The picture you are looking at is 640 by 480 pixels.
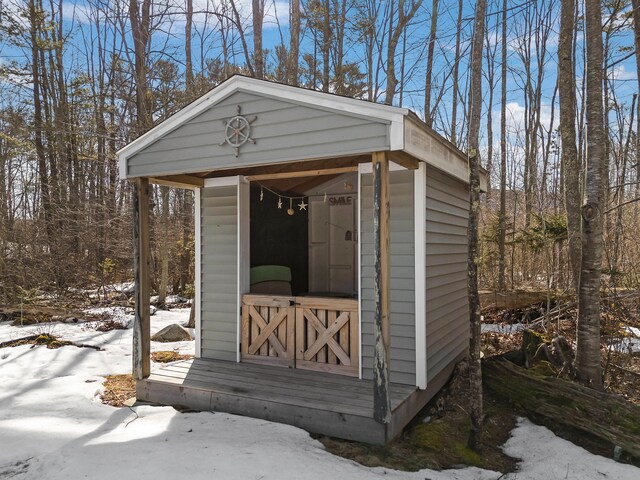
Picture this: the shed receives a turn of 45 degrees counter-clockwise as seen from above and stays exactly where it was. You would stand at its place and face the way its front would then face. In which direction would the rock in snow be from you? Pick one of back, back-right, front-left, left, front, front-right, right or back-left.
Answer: back-right

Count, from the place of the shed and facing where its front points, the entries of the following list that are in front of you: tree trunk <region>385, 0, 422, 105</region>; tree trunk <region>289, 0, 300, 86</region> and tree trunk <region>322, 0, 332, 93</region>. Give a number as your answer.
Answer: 0

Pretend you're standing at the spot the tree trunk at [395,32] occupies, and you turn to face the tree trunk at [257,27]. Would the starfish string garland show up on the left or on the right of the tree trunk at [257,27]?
left

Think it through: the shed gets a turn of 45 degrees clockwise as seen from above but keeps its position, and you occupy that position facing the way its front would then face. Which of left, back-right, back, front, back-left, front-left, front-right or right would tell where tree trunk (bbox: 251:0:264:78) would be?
right

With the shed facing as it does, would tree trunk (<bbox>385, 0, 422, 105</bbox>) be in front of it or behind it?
behind

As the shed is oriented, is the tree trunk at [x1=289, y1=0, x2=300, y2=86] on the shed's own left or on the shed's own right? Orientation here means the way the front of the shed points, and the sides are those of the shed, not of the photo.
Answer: on the shed's own right

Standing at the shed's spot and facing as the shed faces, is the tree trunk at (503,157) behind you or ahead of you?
behind

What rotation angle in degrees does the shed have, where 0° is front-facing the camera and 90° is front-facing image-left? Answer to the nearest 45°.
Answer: approximately 45°

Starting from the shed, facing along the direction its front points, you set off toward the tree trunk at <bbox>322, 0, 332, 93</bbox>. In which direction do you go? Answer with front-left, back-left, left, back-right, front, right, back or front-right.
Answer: back-right
